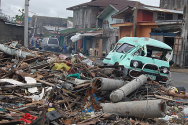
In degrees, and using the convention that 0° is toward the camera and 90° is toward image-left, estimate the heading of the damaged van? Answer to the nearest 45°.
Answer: approximately 315°

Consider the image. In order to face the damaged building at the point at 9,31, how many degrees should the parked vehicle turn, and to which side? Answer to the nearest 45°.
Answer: approximately 45° to its right

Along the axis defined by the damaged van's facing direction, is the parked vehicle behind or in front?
behind

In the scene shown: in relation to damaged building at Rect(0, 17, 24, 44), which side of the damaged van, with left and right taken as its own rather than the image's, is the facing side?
back

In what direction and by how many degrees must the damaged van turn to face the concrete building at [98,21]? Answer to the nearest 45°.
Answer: approximately 135° to its left
